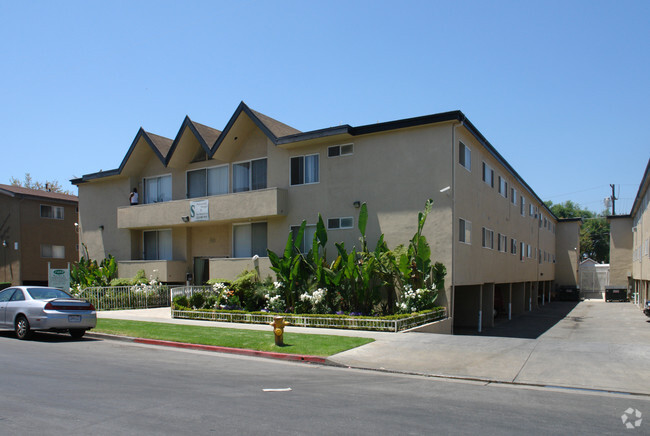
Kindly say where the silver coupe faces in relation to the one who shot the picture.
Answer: facing away from the viewer and to the left of the viewer

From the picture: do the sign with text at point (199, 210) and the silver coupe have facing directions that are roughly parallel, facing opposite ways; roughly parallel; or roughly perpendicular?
roughly perpendicular

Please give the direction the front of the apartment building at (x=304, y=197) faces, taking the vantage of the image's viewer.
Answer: facing the viewer and to the left of the viewer

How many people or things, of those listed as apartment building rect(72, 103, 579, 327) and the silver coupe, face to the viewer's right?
0

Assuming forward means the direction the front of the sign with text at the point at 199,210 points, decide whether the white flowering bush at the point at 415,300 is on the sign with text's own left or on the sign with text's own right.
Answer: on the sign with text's own left

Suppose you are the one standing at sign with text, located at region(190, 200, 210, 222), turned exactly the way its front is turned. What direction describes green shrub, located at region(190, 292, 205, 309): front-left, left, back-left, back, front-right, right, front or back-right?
front-left

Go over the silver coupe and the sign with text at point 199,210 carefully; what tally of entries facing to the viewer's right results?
0

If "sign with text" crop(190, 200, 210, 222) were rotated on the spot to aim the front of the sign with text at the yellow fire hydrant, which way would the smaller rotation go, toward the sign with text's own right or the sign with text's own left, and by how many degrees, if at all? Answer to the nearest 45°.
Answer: approximately 45° to the sign with text's own left

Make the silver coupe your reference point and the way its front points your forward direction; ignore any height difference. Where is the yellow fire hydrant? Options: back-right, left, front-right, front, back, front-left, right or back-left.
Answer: back

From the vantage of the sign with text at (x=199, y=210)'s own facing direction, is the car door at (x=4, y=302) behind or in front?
in front

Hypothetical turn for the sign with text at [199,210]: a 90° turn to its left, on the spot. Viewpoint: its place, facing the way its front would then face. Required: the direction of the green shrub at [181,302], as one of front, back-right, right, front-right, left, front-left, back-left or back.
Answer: front-right

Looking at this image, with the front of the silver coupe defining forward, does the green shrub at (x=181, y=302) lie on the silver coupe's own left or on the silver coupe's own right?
on the silver coupe's own right
